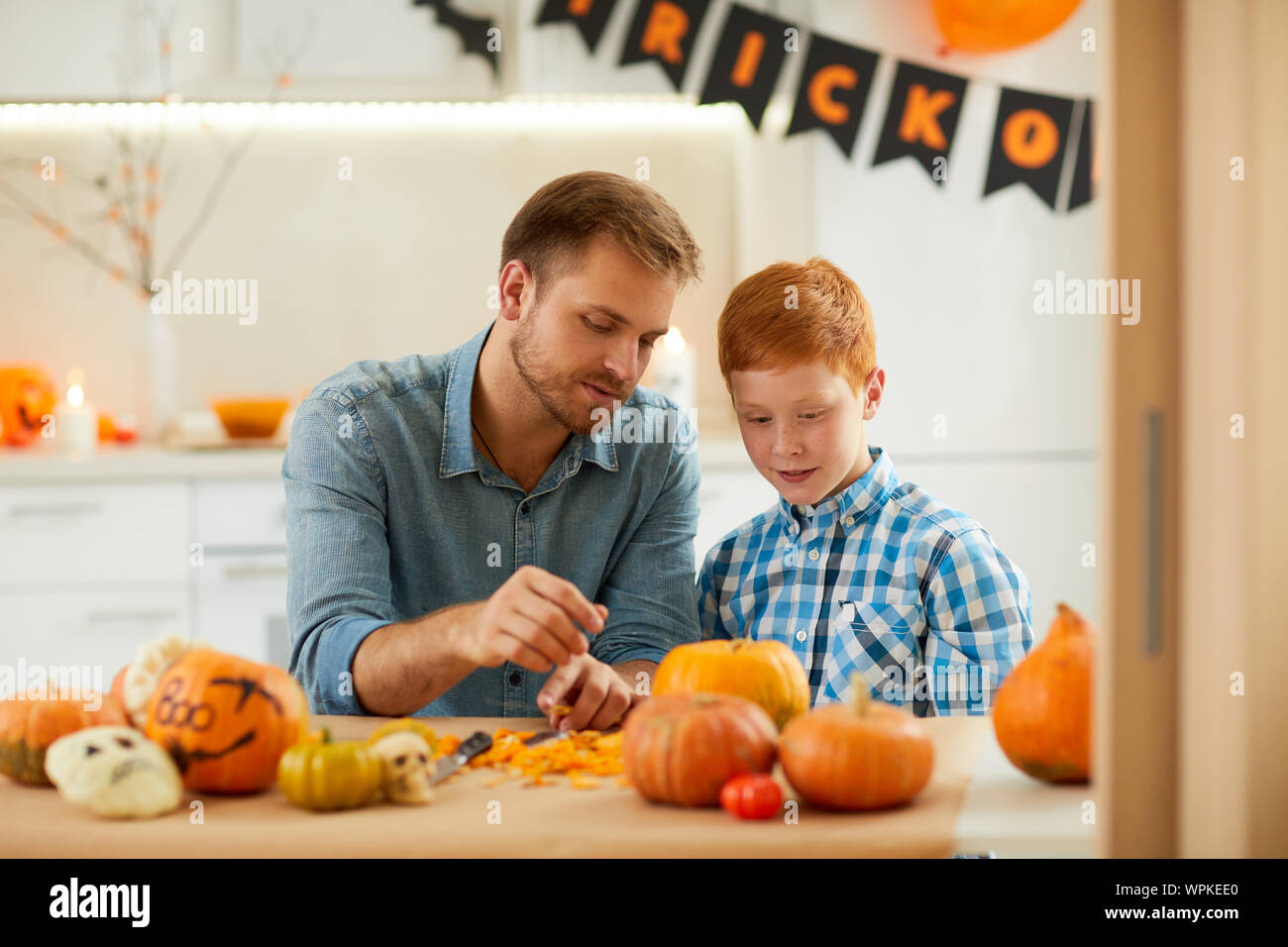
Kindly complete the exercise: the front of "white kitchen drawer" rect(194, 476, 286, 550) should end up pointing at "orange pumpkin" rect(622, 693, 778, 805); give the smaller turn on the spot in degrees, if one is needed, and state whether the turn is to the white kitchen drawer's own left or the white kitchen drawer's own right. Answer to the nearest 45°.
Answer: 0° — it already faces it

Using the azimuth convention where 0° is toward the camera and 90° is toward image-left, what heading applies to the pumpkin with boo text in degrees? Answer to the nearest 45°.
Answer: approximately 0°

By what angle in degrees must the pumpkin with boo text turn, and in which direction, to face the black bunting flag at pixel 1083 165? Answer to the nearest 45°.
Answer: approximately 135° to its left

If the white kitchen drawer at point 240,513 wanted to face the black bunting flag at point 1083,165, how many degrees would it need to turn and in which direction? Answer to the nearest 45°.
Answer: approximately 90° to its left
